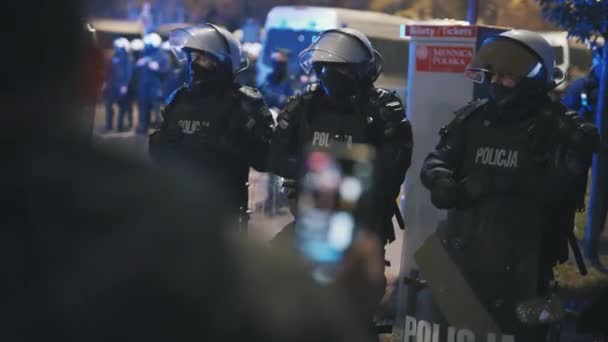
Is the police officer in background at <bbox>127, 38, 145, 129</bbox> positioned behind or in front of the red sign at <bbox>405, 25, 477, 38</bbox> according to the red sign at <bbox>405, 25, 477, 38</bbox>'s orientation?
behind

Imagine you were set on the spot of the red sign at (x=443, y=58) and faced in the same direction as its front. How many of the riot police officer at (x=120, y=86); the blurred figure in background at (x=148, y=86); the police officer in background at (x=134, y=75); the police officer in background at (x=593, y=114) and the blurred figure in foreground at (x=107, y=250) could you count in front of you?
1

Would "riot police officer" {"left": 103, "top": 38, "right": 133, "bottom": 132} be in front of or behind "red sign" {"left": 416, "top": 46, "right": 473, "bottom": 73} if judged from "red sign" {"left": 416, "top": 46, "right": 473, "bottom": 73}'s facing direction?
behind

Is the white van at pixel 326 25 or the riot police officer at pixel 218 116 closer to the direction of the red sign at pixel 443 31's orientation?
the riot police officer

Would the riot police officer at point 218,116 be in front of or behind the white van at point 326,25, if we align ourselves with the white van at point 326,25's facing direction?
in front

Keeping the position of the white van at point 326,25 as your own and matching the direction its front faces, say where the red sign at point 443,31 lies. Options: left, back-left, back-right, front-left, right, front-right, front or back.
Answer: front-left

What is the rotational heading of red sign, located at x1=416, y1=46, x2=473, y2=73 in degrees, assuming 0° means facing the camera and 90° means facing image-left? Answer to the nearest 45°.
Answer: approximately 0°

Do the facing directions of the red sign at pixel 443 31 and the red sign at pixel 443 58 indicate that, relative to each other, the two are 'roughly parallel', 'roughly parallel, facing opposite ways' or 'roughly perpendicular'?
roughly parallel

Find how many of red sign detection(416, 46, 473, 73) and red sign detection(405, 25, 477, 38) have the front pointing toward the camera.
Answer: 2

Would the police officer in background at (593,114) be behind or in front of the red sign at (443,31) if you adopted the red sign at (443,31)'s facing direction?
behind

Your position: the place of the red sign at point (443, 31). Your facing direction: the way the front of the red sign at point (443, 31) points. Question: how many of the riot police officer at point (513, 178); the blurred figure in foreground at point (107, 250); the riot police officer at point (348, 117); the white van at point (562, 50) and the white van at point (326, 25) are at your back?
2

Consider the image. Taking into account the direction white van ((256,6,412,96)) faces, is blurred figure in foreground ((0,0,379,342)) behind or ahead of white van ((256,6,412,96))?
ahead

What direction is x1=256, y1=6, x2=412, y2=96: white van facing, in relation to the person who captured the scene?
facing the viewer and to the left of the viewer

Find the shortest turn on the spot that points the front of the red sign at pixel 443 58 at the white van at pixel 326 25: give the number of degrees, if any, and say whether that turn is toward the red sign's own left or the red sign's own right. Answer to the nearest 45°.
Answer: approximately 180°
